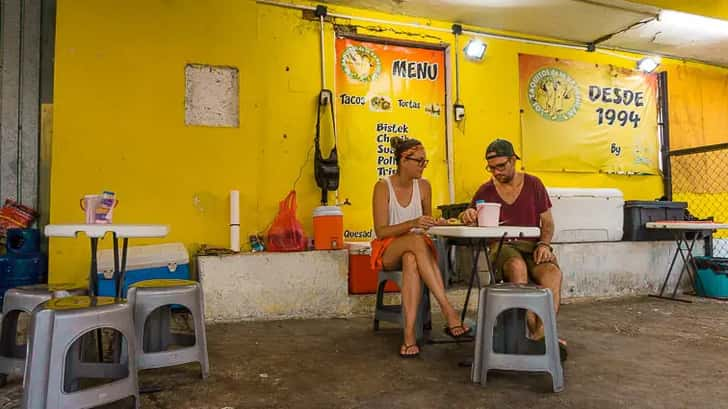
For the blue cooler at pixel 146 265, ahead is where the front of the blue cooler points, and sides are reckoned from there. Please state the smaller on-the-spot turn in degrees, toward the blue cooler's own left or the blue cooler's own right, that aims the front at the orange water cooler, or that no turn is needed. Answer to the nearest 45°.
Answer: approximately 90° to the blue cooler's own left

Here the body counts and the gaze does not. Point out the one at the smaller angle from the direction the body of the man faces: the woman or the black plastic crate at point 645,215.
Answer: the woman

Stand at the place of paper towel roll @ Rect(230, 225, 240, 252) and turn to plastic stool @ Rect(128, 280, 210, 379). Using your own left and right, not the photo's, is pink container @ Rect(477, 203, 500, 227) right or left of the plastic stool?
left

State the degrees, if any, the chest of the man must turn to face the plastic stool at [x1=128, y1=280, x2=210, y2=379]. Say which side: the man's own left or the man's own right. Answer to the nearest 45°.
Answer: approximately 45° to the man's own right

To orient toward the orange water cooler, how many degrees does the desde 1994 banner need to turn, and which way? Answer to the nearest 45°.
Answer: approximately 45° to its right

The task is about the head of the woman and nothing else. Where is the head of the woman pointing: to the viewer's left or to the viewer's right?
to the viewer's right

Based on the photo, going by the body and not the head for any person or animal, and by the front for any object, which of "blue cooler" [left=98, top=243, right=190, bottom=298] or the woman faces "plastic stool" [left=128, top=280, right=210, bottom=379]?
the blue cooler
